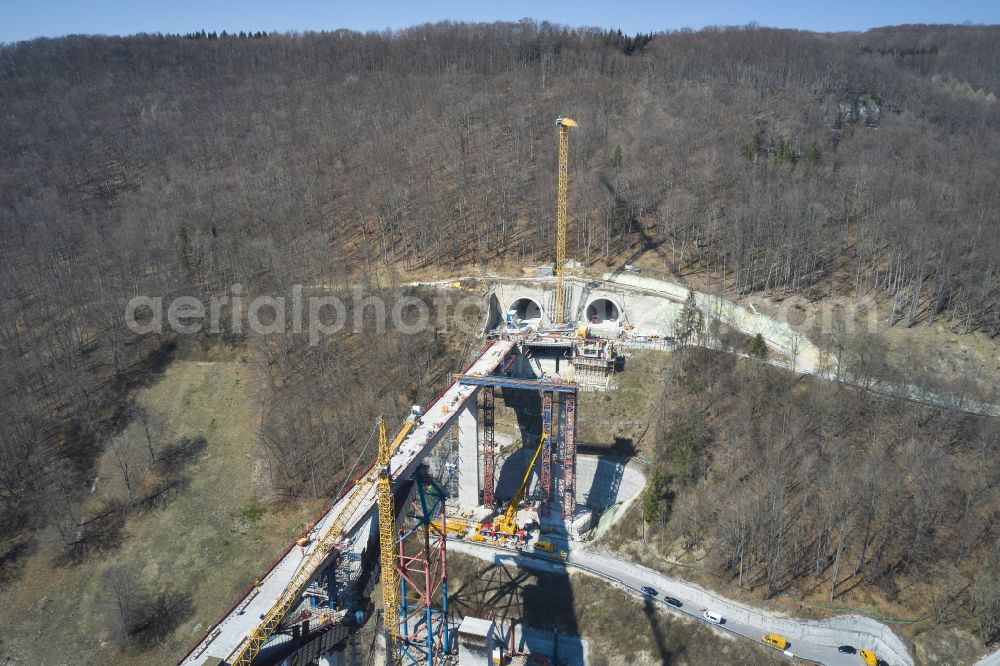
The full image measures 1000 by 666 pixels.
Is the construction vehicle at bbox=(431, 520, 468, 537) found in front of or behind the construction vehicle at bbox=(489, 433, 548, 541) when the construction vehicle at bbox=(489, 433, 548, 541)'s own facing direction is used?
behind

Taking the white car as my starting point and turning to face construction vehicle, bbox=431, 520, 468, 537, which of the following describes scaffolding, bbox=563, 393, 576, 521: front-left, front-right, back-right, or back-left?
front-right

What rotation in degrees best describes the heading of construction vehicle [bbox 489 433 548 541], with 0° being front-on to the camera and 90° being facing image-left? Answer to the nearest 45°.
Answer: approximately 270°

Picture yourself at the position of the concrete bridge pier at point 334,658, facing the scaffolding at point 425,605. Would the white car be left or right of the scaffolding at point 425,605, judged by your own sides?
right

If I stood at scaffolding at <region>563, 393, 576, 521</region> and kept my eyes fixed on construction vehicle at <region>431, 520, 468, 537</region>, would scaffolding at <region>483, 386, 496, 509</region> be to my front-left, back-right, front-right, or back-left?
front-right

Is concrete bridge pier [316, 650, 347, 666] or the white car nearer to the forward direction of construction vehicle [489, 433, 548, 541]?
the white car

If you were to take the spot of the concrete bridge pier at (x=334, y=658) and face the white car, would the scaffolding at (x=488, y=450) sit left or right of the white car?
left
